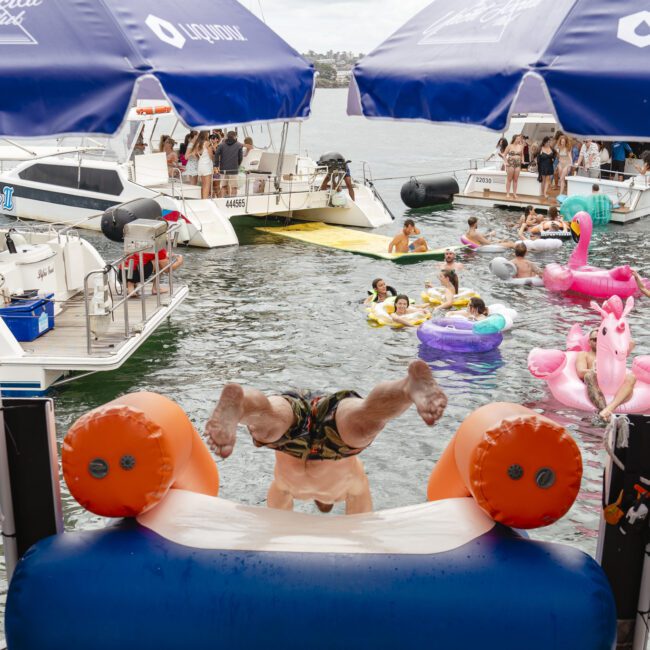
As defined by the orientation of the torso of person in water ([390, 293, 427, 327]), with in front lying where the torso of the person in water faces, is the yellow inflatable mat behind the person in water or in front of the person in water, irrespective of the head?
behind

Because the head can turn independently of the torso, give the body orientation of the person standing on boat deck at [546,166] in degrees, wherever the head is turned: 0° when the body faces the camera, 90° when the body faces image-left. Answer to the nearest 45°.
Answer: approximately 0°

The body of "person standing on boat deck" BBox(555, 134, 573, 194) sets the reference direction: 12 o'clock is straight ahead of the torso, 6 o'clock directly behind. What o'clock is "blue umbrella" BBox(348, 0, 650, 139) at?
The blue umbrella is roughly at 12 o'clock from the person standing on boat deck.

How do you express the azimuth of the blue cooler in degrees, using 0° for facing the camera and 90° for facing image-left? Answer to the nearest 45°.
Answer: approximately 315°

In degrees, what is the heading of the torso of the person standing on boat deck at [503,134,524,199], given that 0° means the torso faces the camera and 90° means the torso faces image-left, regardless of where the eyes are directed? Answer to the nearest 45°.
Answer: approximately 0°
